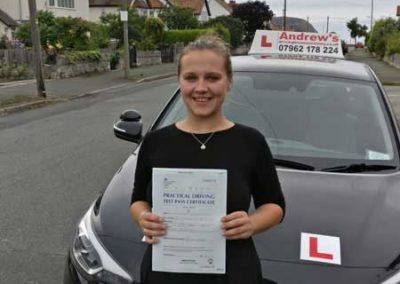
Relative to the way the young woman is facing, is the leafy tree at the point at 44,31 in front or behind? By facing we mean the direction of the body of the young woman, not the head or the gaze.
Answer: behind

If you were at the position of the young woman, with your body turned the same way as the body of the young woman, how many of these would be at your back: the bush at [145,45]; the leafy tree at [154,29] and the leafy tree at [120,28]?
3

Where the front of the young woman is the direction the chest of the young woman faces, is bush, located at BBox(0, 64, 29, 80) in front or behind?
behind

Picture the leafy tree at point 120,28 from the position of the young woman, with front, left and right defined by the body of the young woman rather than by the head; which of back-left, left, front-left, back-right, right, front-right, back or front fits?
back

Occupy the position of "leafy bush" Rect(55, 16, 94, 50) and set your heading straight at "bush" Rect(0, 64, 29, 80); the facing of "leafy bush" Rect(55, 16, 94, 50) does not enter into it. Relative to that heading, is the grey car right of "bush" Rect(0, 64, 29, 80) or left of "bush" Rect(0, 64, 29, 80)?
left

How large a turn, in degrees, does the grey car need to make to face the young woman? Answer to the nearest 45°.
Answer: approximately 45° to its right

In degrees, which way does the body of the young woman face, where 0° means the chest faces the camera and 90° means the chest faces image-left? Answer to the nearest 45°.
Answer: approximately 0°

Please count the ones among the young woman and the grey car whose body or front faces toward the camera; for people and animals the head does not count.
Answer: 2

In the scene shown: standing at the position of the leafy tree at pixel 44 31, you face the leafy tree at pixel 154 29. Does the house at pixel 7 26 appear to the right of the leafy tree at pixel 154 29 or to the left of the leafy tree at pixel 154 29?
left
